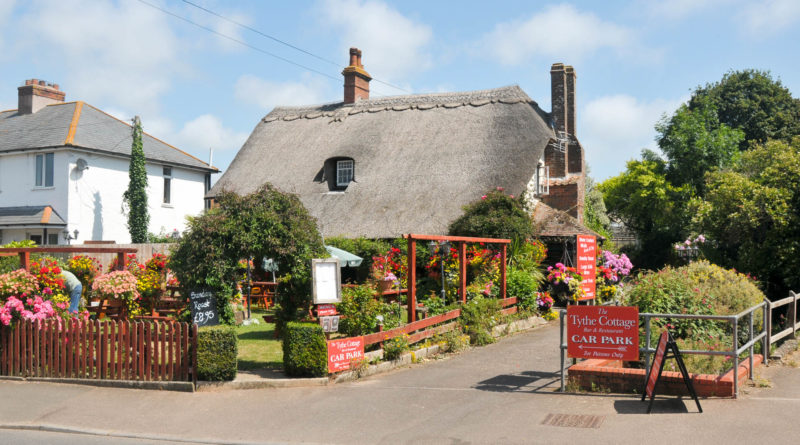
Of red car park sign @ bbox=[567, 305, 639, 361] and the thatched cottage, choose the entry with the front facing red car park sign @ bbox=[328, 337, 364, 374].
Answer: the thatched cottage

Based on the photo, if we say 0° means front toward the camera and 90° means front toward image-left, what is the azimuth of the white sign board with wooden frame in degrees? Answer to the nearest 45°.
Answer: approximately 0°

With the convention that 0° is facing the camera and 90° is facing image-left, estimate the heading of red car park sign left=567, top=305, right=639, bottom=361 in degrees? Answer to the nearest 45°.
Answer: approximately 0°

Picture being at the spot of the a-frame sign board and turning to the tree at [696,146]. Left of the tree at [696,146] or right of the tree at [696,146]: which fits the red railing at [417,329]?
left

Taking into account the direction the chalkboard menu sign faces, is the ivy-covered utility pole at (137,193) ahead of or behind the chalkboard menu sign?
behind

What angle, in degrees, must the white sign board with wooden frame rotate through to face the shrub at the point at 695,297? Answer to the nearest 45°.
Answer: approximately 90° to its left

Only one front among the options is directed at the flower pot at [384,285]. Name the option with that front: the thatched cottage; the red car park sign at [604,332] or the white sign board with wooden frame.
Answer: the thatched cottage

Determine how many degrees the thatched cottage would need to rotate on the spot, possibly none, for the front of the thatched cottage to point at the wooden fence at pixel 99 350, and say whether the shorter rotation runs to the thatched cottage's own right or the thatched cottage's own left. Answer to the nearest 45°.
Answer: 0° — it already faces it

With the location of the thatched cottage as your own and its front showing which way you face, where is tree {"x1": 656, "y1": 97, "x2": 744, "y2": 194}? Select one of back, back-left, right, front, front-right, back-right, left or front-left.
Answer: back-left

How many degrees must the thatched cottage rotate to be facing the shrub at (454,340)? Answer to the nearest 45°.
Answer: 0° — it already faces it
